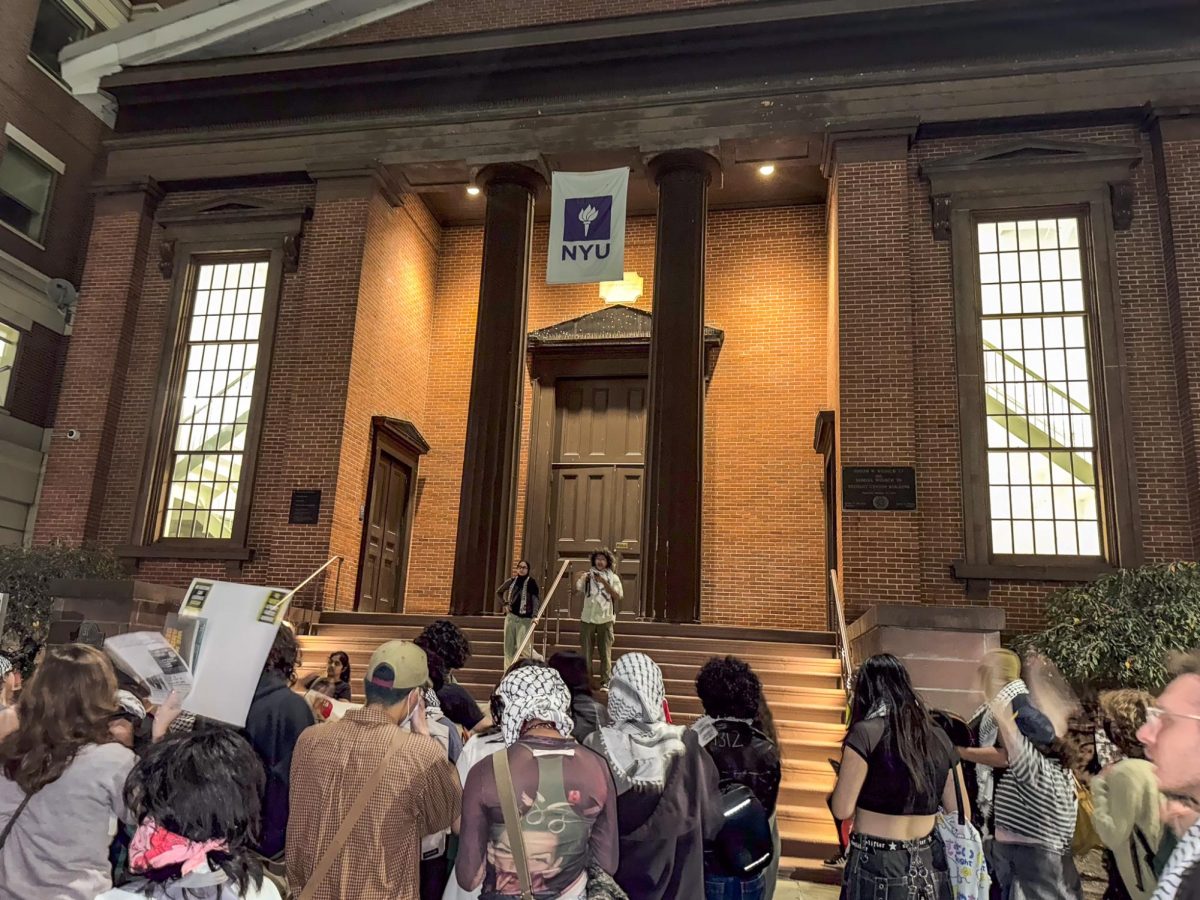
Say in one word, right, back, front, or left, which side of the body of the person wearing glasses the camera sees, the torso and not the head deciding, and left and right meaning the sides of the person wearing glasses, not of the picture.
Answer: left

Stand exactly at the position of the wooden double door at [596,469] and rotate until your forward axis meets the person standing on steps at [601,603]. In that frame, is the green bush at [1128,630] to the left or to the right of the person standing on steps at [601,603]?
left

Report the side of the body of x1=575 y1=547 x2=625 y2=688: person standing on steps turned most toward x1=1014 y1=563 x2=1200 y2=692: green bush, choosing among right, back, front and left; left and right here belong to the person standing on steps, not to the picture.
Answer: left

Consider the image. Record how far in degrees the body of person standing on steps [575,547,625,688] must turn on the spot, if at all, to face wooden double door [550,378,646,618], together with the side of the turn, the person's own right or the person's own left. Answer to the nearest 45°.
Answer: approximately 180°

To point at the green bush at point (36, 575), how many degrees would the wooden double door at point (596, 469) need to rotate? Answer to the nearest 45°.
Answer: approximately 45° to its right

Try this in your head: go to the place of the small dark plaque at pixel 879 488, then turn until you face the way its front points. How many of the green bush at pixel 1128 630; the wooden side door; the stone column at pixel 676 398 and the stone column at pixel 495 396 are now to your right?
3

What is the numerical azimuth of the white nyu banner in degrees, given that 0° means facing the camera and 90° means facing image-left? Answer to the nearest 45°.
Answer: approximately 0°

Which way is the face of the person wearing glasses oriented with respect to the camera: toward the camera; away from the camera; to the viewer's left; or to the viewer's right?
to the viewer's left

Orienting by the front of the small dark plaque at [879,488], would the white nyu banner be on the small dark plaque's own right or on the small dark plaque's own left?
on the small dark plaque's own right
